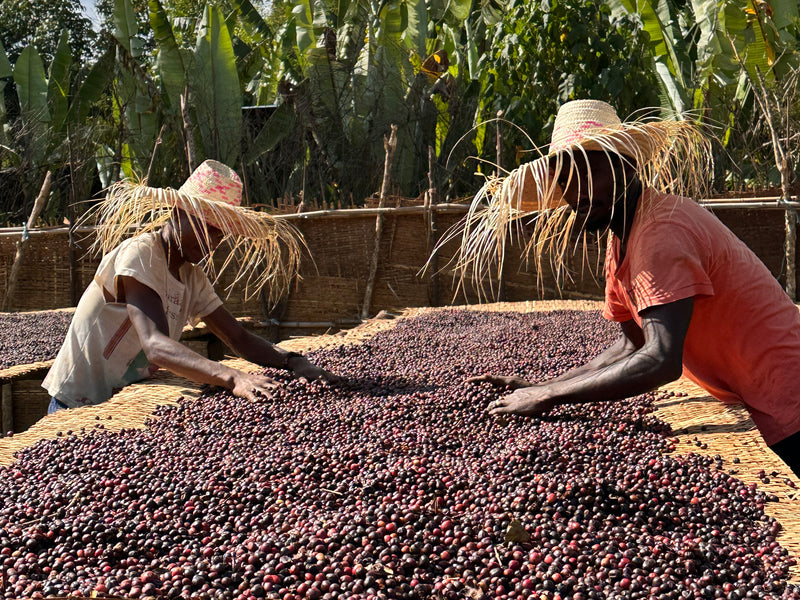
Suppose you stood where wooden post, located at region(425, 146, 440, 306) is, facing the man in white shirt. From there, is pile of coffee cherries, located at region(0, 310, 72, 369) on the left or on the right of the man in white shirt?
right

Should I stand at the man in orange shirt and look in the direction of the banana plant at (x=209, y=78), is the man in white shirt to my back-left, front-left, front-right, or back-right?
front-left

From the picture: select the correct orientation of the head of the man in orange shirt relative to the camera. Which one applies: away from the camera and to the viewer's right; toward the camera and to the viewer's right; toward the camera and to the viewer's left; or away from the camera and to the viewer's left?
toward the camera and to the viewer's left

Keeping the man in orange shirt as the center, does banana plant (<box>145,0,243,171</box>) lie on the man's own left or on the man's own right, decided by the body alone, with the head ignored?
on the man's own right

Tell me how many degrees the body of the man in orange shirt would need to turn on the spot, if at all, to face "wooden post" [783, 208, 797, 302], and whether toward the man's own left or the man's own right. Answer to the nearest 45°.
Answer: approximately 90° to the man's own right

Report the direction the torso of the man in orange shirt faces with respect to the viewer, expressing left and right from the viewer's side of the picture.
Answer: facing to the left of the viewer

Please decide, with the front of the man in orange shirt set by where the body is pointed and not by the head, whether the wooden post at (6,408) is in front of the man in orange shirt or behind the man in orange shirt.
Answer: in front

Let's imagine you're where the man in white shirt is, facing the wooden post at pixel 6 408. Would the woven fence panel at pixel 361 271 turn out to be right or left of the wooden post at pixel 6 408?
right

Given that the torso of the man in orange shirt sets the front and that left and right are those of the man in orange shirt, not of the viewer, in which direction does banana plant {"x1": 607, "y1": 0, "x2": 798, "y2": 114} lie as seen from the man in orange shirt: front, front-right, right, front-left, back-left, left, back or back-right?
right

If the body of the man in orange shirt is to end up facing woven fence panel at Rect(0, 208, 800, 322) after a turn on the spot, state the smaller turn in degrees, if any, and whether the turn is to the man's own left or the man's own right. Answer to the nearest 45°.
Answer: approximately 45° to the man's own right

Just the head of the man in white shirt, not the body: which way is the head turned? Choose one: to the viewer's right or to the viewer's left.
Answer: to the viewer's right

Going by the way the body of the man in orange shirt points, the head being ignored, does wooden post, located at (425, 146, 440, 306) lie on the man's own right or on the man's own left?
on the man's own right
